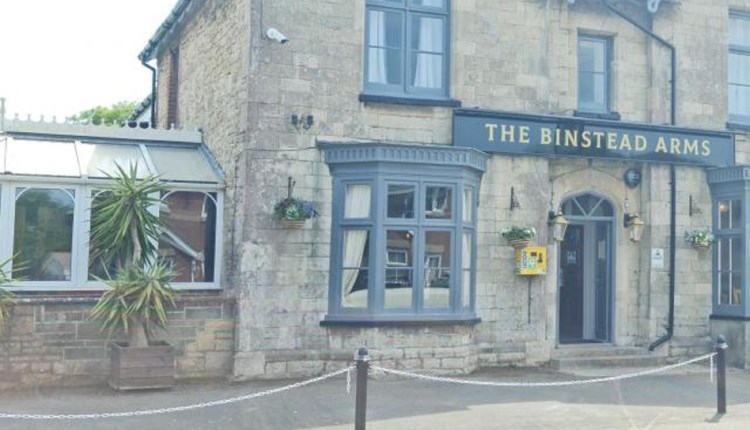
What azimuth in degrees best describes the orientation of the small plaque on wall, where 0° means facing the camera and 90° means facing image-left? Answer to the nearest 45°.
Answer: approximately 0°

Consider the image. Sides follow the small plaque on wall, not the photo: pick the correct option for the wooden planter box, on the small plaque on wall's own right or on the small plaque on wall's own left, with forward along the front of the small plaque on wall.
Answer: on the small plaque on wall's own right

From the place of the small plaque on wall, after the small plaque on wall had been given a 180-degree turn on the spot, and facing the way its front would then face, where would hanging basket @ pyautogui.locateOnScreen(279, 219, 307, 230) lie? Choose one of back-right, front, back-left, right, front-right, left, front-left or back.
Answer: back-left

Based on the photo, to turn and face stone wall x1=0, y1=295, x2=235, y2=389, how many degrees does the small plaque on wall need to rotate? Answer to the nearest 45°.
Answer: approximately 45° to its right

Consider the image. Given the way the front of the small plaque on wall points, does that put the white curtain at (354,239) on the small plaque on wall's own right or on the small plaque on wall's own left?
on the small plaque on wall's own right

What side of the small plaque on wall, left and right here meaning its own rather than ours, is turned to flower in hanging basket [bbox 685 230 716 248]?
left
